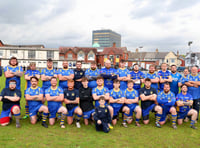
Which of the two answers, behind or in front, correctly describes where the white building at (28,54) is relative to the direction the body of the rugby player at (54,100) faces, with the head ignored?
behind

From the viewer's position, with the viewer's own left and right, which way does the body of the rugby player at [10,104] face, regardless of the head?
facing the viewer

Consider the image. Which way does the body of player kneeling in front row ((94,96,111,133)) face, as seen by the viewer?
toward the camera

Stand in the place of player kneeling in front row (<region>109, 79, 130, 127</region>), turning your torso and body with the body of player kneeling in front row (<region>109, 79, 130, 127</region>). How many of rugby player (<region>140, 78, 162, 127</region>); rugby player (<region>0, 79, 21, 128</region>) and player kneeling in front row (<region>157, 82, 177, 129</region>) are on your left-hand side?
2

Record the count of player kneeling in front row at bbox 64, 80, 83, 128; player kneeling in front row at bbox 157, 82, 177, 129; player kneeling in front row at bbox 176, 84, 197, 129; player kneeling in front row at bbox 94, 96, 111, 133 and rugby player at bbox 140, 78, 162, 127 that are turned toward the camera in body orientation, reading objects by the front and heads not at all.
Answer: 5

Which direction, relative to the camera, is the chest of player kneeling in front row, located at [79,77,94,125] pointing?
toward the camera

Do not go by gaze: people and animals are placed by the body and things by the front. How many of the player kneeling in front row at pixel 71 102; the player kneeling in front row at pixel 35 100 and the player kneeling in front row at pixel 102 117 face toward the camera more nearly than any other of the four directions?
3

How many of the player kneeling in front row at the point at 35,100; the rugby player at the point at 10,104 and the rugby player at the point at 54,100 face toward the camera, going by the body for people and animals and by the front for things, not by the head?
3

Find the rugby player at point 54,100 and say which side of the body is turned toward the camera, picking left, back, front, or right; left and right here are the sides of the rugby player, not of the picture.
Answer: front
